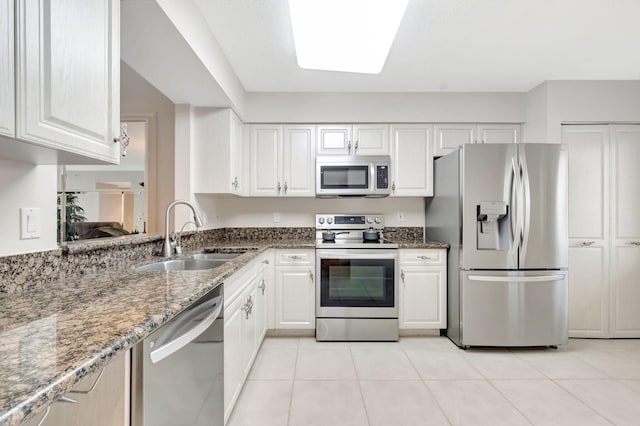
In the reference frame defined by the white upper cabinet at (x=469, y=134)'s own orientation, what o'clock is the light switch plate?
The light switch plate is roughly at 1 o'clock from the white upper cabinet.

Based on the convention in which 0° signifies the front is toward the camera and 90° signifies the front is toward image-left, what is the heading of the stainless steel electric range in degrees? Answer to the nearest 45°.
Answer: approximately 0°

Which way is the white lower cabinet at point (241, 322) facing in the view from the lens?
facing to the right of the viewer

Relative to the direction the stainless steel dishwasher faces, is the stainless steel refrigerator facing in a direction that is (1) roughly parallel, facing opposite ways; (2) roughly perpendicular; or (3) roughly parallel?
roughly perpendicular

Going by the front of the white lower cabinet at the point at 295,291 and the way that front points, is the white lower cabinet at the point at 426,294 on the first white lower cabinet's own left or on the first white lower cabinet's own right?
on the first white lower cabinet's own left

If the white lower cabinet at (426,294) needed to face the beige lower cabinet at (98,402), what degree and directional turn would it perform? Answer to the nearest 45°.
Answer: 0° — it already faces it
